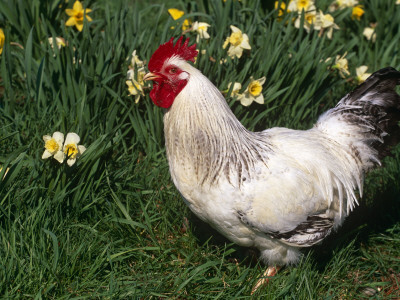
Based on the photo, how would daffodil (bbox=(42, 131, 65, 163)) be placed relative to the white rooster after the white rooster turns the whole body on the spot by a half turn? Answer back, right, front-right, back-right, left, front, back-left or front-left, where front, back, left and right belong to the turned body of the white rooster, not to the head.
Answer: back

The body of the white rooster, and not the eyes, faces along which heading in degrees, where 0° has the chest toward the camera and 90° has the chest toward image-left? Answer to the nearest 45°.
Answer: approximately 90°

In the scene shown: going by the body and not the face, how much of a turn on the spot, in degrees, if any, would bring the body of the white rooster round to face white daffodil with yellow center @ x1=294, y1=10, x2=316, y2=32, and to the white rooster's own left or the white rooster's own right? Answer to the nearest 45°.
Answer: approximately 90° to the white rooster's own right

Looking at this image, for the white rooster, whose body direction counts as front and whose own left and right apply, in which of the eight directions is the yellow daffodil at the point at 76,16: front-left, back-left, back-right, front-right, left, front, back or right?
front-right

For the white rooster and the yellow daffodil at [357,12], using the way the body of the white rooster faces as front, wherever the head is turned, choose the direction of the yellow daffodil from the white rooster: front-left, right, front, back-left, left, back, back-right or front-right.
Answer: right

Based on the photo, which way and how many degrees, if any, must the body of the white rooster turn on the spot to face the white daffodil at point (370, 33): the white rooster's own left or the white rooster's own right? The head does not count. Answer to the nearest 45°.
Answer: approximately 90° to the white rooster's own right

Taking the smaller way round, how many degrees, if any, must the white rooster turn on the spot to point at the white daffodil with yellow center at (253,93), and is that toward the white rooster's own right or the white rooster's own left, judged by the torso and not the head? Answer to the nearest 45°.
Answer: approximately 90° to the white rooster's own right

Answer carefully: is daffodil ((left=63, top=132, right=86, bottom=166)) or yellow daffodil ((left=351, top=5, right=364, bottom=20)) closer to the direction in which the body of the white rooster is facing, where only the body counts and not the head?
the daffodil

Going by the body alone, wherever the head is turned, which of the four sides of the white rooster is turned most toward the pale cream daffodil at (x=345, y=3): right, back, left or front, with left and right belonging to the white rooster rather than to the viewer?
right

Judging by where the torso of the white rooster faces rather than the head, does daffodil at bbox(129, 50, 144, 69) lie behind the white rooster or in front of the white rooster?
in front

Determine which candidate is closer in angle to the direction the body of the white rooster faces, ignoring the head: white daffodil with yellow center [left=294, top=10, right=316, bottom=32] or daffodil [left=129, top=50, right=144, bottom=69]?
the daffodil

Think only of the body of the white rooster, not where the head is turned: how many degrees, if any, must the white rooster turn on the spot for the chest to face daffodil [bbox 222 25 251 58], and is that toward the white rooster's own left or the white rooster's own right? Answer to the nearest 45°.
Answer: approximately 90° to the white rooster's own right
